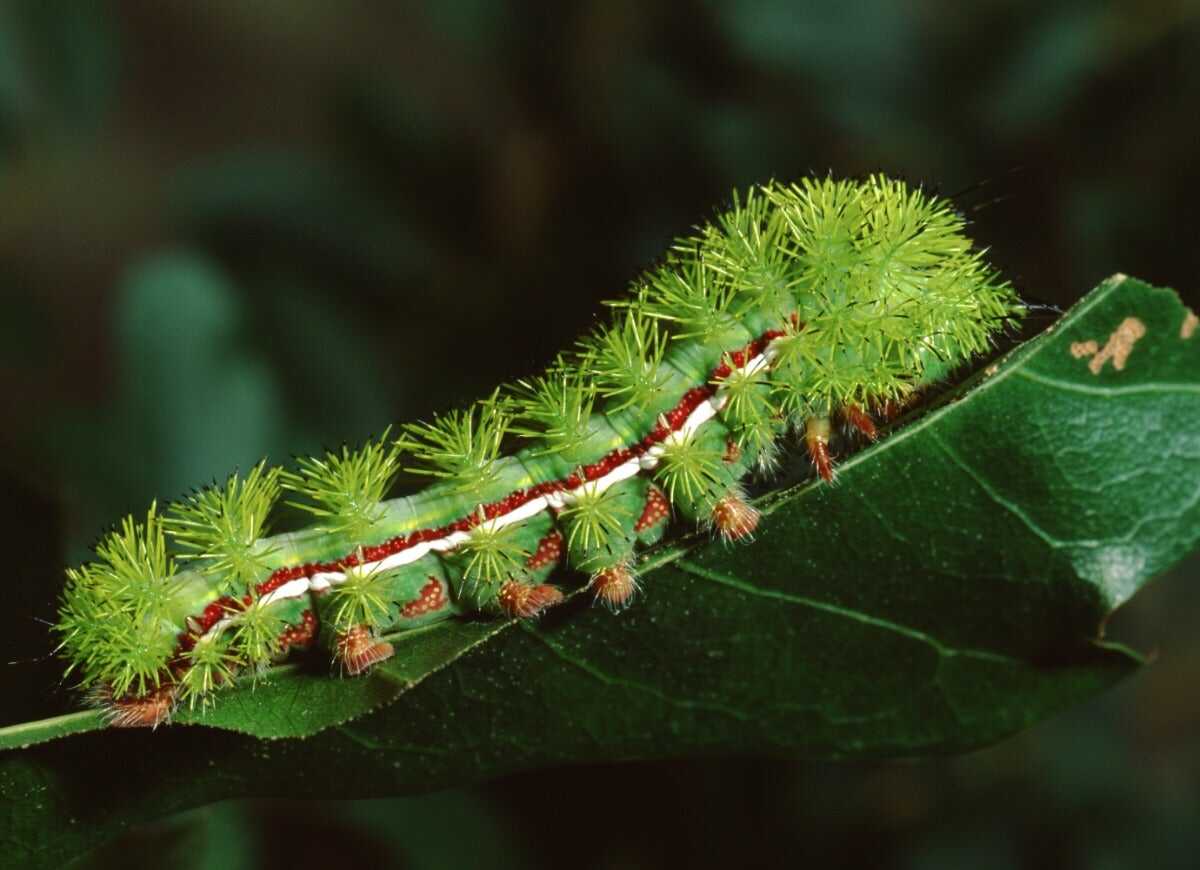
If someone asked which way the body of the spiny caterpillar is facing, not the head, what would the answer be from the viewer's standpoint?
to the viewer's right
